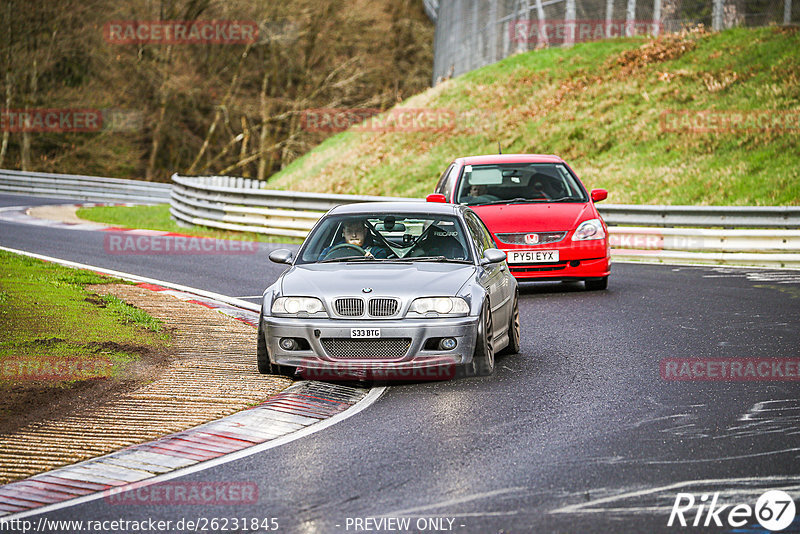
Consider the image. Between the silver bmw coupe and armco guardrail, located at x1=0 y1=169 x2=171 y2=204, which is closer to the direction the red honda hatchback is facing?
the silver bmw coupe

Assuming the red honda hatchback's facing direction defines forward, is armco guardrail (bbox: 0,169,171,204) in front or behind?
behind

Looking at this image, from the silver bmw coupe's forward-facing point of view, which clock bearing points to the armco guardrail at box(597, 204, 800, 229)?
The armco guardrail is roughly at 7 o'clock from the silver bmw coupe.

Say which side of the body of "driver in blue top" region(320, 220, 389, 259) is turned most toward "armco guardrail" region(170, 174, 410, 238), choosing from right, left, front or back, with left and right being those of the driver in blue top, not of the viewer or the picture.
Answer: back

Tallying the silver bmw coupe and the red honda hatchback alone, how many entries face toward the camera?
2

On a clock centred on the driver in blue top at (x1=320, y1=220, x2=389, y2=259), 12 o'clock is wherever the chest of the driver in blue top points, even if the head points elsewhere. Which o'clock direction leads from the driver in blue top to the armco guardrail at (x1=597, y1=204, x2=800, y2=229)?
The armco guardrail is roughly at 7 o'clock from the driver in blue top.

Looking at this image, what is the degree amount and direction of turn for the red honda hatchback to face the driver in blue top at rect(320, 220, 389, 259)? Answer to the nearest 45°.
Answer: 0° — it already faces them

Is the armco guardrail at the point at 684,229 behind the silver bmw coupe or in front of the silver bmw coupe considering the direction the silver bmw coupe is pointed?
behind

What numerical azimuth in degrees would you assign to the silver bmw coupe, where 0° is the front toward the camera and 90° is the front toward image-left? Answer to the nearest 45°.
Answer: approximately 0°

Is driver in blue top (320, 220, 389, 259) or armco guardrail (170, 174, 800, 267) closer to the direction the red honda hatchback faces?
the driver in blue top

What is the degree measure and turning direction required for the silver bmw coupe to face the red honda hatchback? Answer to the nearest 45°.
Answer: approximately 180°
